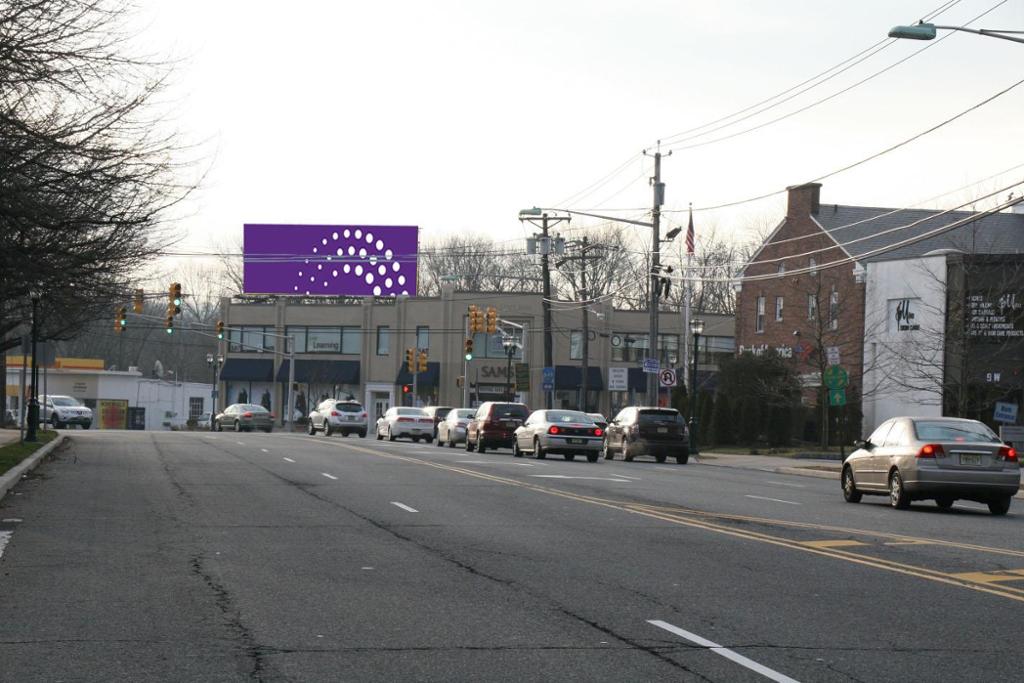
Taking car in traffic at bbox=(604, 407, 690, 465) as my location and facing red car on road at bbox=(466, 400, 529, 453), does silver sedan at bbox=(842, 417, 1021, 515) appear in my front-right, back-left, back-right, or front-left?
back-left

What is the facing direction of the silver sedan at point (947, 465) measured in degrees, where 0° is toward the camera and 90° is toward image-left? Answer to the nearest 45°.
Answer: approximately 135°

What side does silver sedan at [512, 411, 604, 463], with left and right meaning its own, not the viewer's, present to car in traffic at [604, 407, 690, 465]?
right

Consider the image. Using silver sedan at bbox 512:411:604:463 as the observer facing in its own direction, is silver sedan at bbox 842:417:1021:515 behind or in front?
behind

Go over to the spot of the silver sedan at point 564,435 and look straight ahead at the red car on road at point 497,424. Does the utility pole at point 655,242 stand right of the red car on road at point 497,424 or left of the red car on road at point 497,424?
right

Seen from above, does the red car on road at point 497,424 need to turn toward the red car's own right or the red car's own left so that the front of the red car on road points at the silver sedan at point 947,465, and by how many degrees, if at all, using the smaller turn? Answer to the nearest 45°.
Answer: approximately 135° to the red car's own left

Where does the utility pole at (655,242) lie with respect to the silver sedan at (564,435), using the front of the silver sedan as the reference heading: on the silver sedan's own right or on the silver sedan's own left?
on the silver sedan's own right

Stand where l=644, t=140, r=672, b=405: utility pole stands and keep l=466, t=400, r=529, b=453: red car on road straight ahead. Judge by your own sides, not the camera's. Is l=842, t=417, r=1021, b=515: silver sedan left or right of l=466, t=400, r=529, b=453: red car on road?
left

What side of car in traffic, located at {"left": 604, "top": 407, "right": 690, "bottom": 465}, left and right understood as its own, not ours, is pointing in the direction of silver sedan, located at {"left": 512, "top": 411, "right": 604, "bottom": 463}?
left
